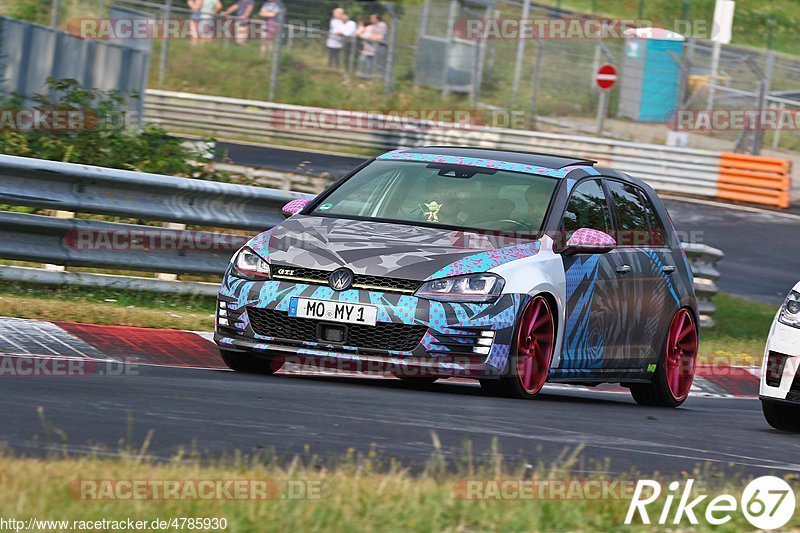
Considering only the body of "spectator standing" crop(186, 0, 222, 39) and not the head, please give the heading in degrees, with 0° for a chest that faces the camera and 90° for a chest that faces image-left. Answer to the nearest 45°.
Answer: approximately 0°

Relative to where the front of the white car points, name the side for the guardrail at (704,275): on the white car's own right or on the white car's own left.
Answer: on the white car's own right

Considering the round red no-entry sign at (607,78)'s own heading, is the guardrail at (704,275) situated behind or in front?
in front

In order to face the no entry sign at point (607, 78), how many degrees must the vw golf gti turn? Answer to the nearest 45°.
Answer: approximately 135° to its right

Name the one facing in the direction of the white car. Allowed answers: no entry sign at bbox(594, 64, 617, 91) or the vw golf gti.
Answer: the no entry sign

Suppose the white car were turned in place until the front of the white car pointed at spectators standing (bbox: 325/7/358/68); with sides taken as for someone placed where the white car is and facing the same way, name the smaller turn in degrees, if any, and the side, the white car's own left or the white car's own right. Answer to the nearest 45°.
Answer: approximately 90° to the white car's own right

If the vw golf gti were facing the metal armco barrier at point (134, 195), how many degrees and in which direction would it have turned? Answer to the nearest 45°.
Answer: approximately 90° to its right

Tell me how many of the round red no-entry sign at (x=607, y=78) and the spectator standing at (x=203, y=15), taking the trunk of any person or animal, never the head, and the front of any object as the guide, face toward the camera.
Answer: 2
